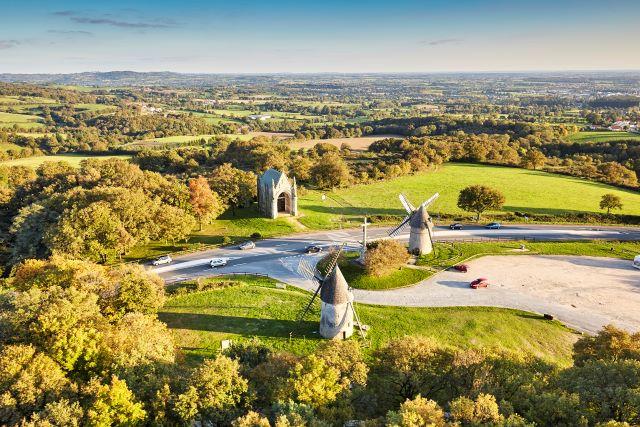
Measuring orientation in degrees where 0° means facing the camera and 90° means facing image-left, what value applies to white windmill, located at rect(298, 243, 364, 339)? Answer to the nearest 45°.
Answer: approximately 135°

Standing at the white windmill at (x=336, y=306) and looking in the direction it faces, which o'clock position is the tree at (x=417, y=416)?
The tree is roughly at 7 o'clock from the white windmill.

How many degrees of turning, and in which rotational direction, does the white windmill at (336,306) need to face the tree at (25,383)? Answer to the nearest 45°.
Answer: approximately 90° to its left

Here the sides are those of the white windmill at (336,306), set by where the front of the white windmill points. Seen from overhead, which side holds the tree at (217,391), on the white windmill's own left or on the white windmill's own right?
on the white windmill's own left

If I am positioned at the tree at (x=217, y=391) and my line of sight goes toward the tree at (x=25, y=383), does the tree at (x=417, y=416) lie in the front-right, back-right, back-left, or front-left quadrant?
back-left

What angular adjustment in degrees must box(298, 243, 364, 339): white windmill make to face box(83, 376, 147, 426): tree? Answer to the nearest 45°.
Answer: approximately 90° to its left

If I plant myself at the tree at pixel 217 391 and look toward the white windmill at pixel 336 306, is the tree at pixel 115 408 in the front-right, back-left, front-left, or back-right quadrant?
back-left
